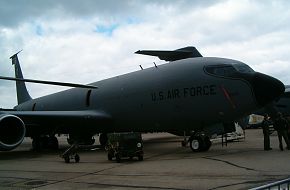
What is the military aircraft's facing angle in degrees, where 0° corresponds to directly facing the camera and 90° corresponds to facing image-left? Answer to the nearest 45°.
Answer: approximately 315°
